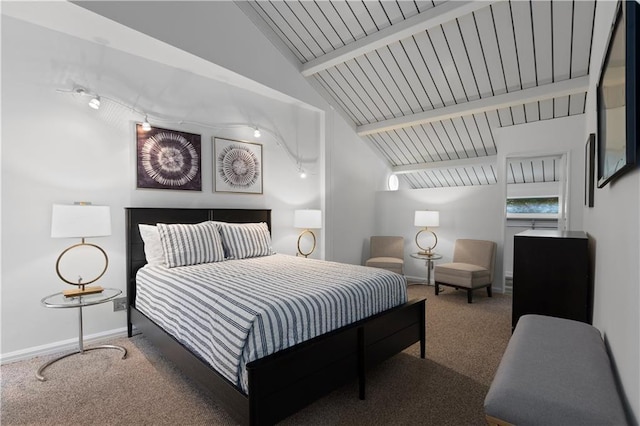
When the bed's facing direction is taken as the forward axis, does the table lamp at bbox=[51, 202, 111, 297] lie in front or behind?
behind

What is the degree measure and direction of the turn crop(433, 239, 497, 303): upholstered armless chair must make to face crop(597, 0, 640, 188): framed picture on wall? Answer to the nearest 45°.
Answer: approximately 45° to its left

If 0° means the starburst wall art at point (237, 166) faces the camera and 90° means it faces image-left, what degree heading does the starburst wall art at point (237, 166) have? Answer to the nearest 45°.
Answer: approximately 315°

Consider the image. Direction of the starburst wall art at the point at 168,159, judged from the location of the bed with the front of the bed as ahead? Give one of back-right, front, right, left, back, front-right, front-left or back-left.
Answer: back

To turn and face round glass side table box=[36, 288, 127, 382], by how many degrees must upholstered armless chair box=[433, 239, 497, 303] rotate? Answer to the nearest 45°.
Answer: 0° — it already faces it

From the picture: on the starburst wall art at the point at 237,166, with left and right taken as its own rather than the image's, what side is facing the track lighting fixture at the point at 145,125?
right

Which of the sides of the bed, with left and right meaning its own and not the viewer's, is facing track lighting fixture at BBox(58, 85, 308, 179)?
back
